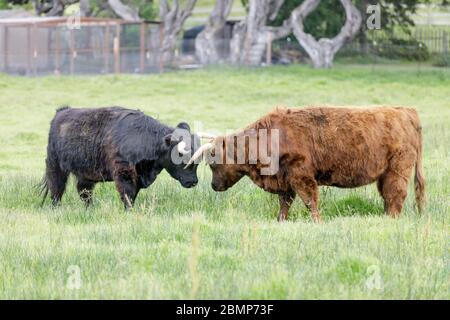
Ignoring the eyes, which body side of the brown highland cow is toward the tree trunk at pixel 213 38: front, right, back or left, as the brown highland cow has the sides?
right

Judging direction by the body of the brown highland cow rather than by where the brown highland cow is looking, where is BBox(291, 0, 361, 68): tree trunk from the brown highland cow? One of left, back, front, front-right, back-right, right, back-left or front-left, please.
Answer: right

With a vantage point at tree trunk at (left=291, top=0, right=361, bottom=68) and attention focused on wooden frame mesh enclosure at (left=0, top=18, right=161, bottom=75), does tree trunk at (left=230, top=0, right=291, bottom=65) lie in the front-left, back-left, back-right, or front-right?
front-right

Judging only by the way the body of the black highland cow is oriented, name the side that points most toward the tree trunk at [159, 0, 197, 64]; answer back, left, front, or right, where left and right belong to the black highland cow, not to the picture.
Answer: left

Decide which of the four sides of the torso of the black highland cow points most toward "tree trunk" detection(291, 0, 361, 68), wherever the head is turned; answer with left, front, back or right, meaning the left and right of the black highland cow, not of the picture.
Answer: left

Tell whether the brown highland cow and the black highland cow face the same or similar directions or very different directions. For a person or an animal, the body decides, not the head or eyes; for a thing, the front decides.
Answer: very different directions

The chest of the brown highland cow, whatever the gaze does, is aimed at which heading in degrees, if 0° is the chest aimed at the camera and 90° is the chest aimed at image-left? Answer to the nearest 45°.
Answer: approximately 90°

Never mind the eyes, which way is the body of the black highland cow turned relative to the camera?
to the viewer's right

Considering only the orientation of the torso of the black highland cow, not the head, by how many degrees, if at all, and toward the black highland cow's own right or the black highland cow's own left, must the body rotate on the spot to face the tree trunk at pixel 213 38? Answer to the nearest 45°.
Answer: approximately 90° to the black highland cow's own left

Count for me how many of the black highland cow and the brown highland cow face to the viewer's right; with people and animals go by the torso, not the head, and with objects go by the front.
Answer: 1
